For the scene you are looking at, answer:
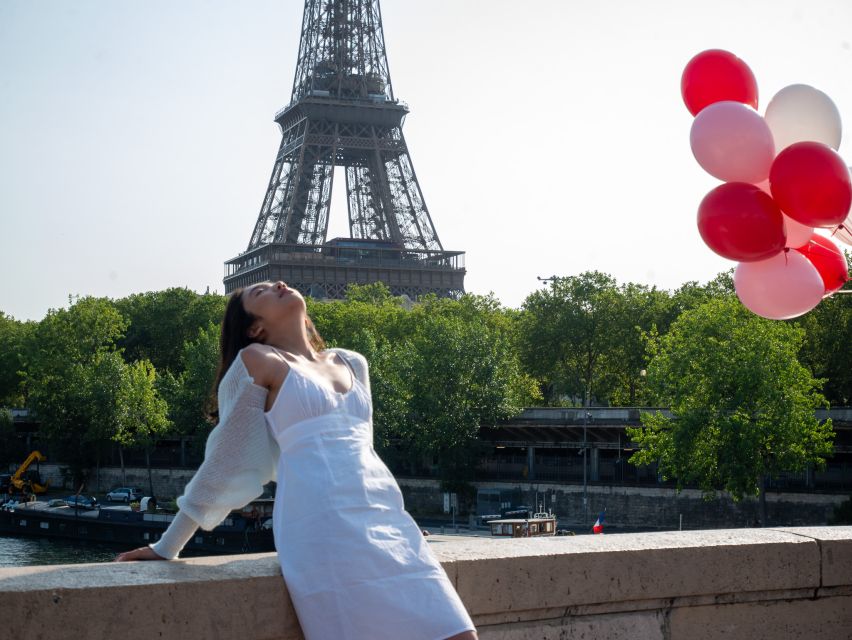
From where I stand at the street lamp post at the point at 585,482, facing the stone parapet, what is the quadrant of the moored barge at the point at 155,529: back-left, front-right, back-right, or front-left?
front-right

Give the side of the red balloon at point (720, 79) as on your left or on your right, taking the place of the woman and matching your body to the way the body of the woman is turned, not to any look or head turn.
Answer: on your left

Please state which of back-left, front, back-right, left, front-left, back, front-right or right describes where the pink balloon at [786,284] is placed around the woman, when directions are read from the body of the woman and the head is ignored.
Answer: left

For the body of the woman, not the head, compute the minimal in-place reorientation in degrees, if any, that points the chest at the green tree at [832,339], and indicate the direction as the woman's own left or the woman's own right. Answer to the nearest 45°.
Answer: approximately 90° to the woman's own left

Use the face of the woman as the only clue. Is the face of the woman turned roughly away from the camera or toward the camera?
toward the camera

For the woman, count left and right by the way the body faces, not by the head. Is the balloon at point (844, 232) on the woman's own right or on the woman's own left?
on the woman's own left

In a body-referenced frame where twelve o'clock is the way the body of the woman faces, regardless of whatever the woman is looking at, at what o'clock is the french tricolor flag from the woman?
The french tricolor flag is roughly at 8 o'clock from the woman.

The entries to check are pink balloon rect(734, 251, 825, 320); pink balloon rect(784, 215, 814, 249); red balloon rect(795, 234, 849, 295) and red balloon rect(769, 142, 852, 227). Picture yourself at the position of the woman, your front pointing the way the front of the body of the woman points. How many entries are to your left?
4

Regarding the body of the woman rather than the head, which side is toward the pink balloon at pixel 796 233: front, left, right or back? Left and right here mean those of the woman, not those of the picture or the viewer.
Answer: left

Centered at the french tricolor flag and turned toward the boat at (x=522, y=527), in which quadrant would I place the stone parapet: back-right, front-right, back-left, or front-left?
front-left

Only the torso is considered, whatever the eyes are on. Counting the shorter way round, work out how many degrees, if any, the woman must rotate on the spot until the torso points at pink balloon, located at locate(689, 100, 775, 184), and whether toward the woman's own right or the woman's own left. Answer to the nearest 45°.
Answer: approximately 90° to the woman's own left

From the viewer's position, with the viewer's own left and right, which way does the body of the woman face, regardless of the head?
facing the viewer and to the right of the viewer

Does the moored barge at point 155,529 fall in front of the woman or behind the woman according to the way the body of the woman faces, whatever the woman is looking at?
behind

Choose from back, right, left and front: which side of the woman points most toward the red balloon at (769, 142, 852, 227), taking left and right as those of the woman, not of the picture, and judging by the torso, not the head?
left
